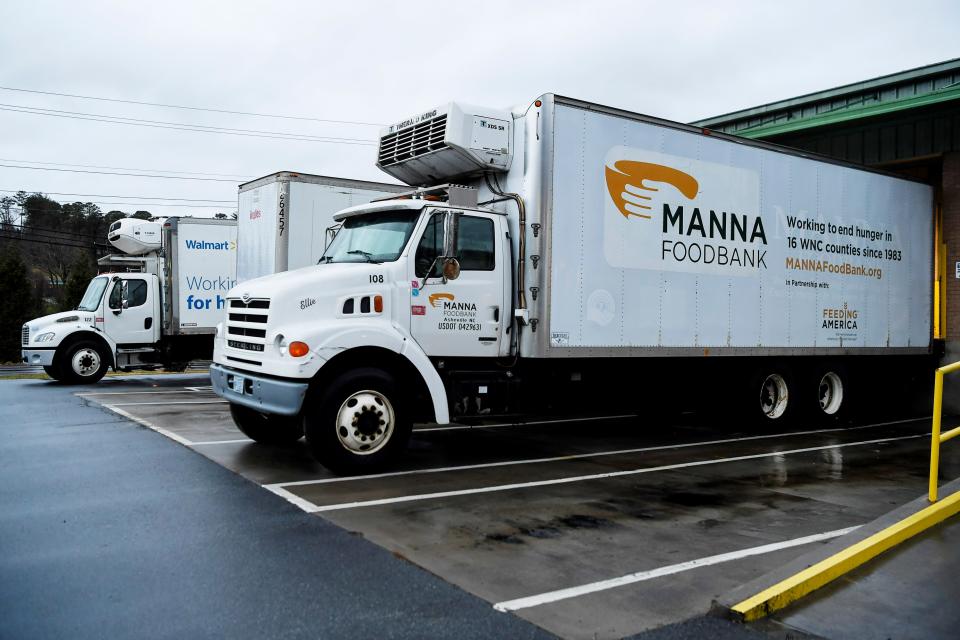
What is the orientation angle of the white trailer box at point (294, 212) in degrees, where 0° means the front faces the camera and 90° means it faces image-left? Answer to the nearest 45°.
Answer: approximately 45°

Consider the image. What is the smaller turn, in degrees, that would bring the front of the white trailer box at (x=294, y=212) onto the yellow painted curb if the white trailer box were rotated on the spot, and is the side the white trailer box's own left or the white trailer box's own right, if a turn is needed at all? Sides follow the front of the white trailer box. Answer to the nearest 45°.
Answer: approximately 45° to the white trailer box's own left

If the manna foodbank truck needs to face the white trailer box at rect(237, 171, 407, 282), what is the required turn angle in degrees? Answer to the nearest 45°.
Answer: approximately 90° to its right

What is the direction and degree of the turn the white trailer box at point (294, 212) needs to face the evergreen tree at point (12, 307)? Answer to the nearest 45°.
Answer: approximately 90° to its right

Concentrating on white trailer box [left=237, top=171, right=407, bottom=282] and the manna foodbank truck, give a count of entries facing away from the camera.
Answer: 0

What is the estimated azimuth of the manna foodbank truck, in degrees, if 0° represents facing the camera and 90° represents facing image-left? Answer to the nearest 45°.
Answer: approximately 45°

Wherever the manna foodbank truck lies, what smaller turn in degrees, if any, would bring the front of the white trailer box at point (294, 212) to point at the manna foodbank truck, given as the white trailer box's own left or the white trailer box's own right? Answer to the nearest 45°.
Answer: approximately 90° to the white trailer box's own left

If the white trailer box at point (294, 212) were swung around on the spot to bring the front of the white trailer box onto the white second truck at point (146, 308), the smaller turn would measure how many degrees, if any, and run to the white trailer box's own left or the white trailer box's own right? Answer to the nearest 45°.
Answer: approximately 90° to the white trailer box's own right

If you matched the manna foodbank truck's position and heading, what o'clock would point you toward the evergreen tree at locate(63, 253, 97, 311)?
The evergreen tree is roughly at 3 o'clock from the manna foodbank truck.

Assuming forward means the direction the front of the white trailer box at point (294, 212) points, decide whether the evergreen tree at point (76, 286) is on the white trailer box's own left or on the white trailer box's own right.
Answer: on the white trailer box's own right

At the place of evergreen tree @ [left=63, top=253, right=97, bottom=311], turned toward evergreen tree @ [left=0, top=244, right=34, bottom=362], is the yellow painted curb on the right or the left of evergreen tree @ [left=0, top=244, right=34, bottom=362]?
left

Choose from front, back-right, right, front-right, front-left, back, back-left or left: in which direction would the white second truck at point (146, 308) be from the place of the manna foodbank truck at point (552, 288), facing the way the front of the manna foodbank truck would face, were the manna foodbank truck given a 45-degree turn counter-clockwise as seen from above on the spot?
back-right
